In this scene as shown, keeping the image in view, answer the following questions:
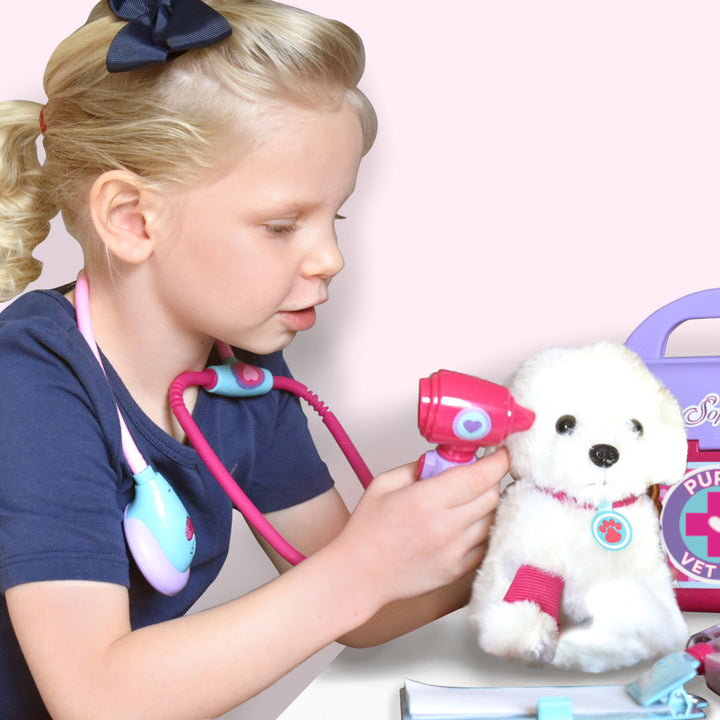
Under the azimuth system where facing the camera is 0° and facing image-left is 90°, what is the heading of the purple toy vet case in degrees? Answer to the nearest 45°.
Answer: approximately 0°

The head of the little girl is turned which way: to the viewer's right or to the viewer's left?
to the viewer's right

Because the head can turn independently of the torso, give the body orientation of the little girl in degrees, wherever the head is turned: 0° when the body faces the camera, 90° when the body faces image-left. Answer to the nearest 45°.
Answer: approximately 315°

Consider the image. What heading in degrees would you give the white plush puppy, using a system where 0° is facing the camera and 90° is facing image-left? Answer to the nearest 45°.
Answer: approximately 0°

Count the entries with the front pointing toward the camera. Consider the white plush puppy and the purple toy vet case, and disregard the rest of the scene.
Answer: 2
